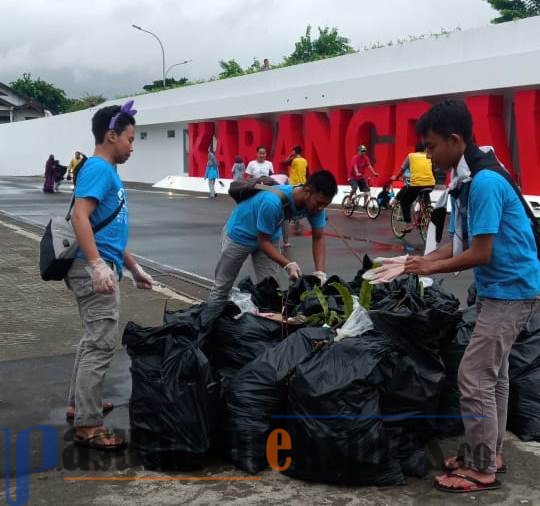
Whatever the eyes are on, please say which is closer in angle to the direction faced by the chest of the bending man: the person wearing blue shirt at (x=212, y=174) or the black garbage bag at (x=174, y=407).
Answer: the black garbage bag

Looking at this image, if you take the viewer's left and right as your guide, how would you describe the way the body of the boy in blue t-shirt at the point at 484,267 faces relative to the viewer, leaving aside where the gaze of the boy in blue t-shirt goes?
facing to the left of the viewer

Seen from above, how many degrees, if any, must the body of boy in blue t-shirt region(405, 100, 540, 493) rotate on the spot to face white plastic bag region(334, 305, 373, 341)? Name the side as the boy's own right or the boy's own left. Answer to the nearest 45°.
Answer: approximately 45° to the boy's own right

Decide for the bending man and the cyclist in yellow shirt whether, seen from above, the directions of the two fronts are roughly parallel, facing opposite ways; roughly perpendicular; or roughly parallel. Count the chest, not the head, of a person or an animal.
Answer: roughly parallel, facing opposite ways

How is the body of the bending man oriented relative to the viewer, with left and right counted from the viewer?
facing the viewer and to the right of the viewer

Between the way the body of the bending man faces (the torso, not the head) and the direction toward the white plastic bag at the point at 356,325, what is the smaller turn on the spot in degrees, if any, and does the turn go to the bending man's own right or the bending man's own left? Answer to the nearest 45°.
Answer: approximately 45° to the bending man's own right

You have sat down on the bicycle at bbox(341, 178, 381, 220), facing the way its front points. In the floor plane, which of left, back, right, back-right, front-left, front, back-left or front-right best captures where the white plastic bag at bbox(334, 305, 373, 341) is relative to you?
front-right

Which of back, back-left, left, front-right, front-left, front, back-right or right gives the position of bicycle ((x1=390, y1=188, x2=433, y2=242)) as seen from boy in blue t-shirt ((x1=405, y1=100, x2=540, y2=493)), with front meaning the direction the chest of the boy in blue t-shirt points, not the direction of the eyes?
right

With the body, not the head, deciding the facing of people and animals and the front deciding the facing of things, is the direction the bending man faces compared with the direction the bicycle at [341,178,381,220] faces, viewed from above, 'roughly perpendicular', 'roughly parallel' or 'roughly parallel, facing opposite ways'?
roughly parallel

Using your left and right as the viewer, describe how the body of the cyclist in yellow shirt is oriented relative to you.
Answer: facing away from the viewer and to the left of the viewer

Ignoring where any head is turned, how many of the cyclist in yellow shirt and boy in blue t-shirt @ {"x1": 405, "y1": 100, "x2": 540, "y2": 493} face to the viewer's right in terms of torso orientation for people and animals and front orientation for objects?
0

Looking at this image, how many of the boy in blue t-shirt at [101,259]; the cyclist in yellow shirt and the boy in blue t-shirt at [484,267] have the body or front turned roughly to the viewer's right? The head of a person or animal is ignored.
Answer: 1

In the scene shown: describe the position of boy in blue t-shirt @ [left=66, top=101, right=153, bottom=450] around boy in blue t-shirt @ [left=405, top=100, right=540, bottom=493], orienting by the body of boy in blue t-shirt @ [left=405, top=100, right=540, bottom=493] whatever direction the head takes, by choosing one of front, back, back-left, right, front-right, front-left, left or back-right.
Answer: front

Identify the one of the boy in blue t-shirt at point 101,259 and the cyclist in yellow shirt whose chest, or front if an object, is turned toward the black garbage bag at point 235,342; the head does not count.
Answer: the boy in blue t-shirt

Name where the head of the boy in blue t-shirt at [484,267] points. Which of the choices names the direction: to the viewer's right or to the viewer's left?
to the viewer's left

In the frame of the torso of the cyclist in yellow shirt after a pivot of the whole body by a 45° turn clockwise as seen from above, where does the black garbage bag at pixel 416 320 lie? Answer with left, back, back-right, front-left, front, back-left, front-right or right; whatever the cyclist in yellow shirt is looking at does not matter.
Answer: back

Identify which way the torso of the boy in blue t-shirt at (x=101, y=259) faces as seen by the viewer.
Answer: to the viewer's right

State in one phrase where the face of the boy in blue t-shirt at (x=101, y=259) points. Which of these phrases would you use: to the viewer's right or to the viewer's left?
to the viewer's right
